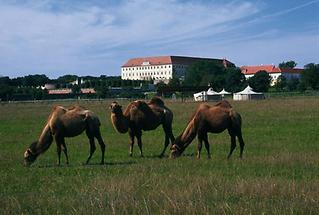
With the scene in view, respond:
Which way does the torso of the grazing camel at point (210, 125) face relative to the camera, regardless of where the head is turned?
to the viewer's left

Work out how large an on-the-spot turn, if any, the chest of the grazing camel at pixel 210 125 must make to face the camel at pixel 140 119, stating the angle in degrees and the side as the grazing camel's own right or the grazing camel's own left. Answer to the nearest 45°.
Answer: approximately 45° to the grazing camel's own right

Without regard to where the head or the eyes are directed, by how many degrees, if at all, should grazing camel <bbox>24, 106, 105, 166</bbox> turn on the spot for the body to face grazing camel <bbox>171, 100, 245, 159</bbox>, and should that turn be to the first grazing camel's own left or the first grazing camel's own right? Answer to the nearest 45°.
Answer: approximately 180°

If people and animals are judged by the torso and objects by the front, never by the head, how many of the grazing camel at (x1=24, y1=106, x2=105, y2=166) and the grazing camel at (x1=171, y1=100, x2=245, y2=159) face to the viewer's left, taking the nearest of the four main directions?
2

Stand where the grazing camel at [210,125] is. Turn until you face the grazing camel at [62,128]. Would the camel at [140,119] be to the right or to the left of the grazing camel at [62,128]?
right

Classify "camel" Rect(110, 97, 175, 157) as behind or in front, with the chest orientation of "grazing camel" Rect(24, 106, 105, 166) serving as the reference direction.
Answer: behind

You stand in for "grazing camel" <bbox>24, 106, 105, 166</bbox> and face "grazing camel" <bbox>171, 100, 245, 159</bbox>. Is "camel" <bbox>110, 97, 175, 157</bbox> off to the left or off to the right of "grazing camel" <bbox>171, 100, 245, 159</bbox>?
left

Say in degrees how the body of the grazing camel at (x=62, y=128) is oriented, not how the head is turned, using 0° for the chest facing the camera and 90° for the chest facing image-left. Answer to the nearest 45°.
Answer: approximately 90°

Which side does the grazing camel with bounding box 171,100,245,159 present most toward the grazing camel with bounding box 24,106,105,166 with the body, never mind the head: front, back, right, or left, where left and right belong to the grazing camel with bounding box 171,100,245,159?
front

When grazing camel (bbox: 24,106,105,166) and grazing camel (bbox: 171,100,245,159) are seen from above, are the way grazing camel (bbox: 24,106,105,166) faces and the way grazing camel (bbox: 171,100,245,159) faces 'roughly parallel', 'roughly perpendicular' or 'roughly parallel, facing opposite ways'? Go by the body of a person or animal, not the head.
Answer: roughly parallel
